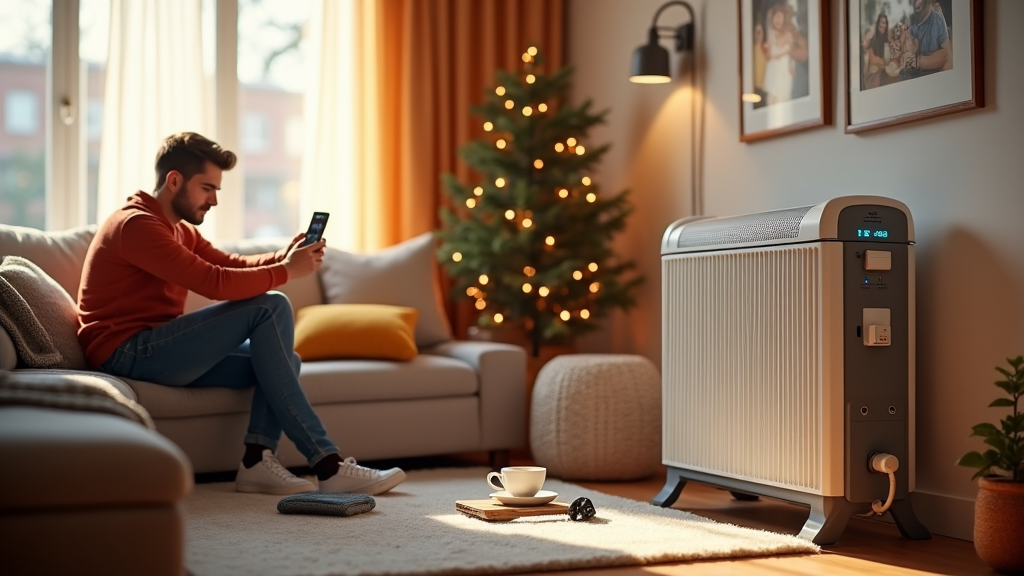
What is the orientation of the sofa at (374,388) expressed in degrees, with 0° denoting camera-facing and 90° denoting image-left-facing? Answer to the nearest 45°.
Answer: approximately 0°

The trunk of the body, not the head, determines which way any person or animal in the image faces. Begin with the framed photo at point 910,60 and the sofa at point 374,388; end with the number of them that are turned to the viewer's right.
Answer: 0

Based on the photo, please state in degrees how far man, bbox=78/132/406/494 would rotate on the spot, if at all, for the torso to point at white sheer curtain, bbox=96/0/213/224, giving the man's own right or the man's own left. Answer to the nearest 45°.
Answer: approximately 90° to the man's own left

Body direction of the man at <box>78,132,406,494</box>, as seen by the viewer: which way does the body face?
to the viewer's right

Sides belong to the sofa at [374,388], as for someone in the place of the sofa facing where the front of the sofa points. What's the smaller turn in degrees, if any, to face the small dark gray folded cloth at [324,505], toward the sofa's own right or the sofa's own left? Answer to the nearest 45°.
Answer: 0° — it already faces it

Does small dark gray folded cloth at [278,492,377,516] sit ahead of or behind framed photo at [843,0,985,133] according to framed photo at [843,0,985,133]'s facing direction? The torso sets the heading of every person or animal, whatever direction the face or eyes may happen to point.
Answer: ahead

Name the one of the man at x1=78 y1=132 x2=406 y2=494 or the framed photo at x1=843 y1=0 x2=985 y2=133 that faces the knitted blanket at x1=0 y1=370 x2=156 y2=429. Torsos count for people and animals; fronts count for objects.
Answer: the framed photo

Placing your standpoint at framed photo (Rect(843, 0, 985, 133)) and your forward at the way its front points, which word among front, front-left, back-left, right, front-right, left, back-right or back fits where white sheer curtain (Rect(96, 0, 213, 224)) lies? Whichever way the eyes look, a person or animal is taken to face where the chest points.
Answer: front-right

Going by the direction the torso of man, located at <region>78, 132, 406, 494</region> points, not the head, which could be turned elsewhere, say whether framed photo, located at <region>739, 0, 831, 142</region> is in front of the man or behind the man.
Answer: in front

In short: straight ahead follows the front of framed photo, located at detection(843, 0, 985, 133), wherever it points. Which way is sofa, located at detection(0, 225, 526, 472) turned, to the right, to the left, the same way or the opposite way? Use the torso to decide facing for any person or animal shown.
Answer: to the left

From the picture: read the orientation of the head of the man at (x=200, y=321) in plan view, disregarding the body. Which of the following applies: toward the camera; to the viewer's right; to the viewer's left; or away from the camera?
to the viewer's right

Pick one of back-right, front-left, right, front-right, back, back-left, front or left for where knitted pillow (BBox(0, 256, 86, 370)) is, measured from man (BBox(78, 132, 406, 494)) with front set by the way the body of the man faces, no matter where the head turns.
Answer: back
